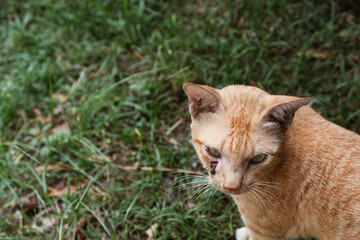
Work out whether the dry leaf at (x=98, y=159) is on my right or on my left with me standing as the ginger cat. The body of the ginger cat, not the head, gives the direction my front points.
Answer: on my right

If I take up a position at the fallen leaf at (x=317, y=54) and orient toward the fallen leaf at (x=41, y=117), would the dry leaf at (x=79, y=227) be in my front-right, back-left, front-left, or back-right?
front-left

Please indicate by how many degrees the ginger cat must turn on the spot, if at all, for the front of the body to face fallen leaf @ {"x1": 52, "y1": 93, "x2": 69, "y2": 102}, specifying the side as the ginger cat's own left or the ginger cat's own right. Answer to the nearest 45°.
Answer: approximately 90° to the ginger cat's own right

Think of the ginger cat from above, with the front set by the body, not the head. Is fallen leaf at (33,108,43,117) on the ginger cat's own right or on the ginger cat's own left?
on the ginger cat's own right

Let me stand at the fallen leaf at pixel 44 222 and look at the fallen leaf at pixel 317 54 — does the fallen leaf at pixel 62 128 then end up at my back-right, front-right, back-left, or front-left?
front-left

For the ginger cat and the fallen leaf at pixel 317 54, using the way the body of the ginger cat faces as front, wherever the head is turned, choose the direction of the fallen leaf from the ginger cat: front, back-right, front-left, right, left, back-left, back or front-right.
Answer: back-right

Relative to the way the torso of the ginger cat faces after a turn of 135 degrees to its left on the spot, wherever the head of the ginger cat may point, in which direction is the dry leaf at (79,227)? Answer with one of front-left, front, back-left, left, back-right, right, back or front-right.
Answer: back

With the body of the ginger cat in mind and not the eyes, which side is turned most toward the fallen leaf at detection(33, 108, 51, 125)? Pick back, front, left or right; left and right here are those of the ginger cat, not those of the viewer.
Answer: right
